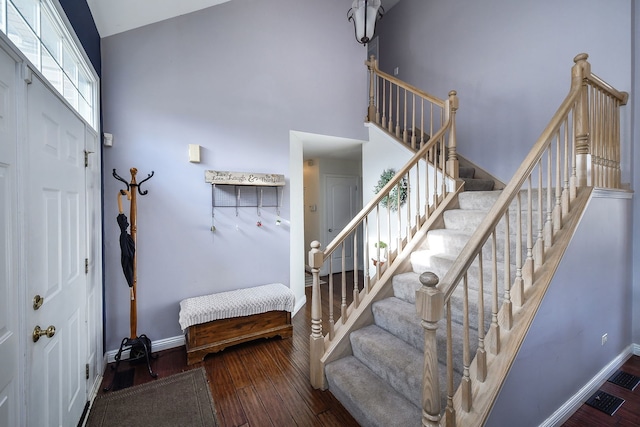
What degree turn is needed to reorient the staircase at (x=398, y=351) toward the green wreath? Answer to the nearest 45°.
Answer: approximately 135° to its right

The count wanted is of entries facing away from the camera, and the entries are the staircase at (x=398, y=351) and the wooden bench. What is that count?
0

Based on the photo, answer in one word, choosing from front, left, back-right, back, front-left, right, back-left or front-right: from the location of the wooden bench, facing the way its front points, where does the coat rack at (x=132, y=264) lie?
back-right

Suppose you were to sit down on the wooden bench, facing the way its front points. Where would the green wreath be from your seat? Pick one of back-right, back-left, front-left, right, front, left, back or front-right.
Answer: front-left

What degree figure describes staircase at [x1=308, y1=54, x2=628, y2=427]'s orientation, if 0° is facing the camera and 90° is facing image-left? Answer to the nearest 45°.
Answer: approximately 45°

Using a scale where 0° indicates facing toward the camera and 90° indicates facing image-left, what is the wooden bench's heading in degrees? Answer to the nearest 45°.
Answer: approximately 315°

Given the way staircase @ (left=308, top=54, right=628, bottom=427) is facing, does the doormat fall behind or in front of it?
in front

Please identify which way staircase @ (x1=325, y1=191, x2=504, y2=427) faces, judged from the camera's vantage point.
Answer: facing the viewer and to the left of the viewer

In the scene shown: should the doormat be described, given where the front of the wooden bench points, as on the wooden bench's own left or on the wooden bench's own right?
on the wooden bench's own right
